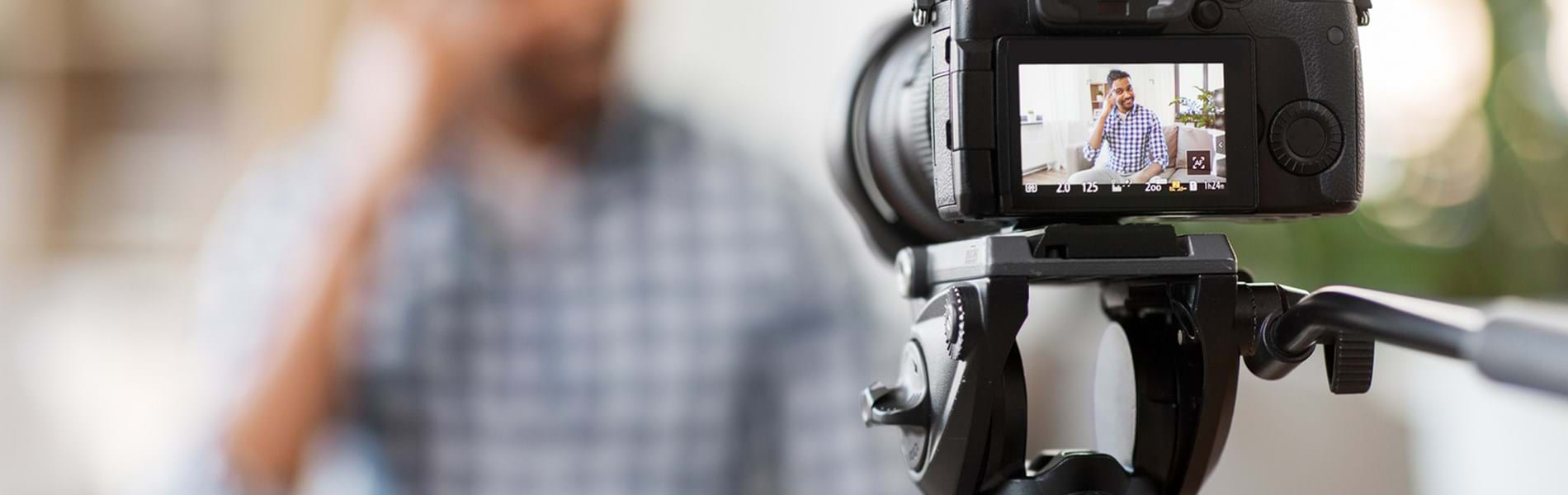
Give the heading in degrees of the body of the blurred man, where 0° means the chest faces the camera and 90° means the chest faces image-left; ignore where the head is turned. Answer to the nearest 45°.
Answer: approximately 0°

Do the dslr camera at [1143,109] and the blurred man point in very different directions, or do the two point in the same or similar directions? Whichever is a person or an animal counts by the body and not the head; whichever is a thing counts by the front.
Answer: very different directions

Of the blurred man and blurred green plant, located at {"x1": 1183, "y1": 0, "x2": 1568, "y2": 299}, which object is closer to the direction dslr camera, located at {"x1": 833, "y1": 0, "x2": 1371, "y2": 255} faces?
the blurred man

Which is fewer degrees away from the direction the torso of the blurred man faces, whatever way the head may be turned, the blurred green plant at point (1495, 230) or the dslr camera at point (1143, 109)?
the dslr camera

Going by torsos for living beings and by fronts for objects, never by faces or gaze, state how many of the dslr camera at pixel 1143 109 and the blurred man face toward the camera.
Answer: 1

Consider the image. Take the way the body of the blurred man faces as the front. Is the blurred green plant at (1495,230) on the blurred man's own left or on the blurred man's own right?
on the blurred man's own left

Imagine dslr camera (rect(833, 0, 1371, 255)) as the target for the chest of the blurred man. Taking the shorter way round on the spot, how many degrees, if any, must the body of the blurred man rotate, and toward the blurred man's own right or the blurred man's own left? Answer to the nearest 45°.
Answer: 0° — they already face it

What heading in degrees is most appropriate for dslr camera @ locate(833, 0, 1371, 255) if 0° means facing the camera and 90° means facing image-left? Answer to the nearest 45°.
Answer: approximately 135°

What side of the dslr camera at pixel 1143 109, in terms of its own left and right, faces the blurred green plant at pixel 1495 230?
right

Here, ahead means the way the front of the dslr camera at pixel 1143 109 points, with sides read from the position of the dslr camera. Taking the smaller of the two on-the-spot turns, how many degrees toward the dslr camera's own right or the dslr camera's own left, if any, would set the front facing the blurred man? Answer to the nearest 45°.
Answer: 0° — it already faces them
